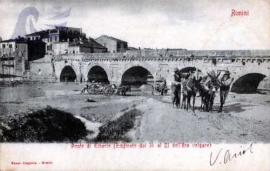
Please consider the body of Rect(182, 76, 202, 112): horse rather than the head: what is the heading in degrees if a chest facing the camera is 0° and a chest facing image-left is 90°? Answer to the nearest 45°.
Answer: approximately 315°

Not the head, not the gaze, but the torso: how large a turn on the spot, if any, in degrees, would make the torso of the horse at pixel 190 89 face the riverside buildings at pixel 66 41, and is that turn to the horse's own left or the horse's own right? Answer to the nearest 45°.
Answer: approximately 135° to the horse's own right
